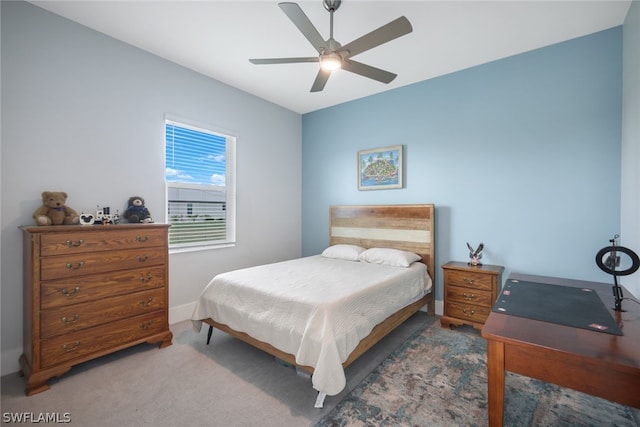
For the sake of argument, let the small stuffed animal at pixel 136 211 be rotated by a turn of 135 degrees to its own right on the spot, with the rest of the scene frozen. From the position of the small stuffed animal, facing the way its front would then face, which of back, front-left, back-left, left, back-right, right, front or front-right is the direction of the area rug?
back

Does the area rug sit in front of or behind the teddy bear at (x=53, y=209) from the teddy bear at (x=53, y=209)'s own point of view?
in front

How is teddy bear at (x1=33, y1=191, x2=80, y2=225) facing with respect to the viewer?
toward the camera

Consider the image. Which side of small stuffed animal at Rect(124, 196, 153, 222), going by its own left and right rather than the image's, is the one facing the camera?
front

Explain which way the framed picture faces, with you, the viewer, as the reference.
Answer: facing the viewer and to the left of the viewer

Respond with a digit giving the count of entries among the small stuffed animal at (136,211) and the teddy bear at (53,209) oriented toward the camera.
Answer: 2
